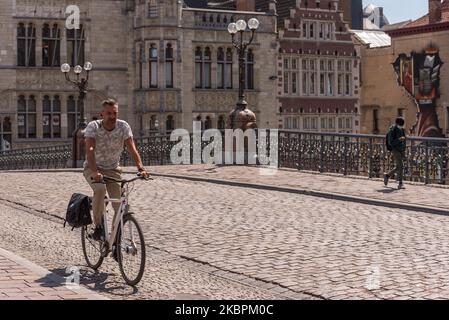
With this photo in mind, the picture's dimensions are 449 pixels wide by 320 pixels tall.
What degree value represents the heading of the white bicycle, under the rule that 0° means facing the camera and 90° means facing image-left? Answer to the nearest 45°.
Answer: approximately 315°

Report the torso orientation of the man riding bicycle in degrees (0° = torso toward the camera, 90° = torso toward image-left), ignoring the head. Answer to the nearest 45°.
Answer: approximately 315°

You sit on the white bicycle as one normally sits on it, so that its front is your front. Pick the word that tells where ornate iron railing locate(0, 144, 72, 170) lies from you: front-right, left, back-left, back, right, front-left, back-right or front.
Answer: back-left

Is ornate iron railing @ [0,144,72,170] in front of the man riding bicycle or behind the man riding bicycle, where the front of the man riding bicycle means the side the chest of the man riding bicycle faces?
behind
